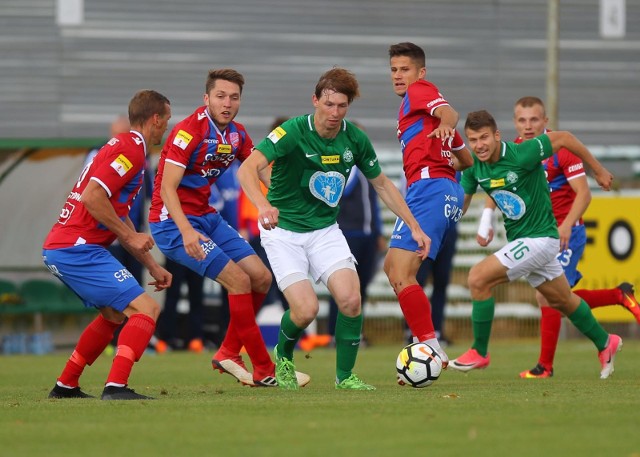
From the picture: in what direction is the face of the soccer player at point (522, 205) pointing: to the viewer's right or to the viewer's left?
to the viewer's left

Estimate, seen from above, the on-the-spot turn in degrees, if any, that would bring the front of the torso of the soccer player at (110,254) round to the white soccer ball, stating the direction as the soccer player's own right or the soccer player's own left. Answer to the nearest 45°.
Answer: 0° — they already face it

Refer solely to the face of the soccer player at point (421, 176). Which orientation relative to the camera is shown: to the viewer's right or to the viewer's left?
to the viewer's left

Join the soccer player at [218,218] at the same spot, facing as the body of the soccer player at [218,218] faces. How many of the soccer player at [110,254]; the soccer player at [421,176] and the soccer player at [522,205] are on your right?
1

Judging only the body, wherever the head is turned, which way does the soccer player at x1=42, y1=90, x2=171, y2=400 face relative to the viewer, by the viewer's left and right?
facing to the right of the viewer

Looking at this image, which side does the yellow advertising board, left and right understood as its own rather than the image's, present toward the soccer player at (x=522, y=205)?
front

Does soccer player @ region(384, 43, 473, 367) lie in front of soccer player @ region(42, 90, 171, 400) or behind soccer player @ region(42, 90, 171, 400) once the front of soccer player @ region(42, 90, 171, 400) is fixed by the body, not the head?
in front
